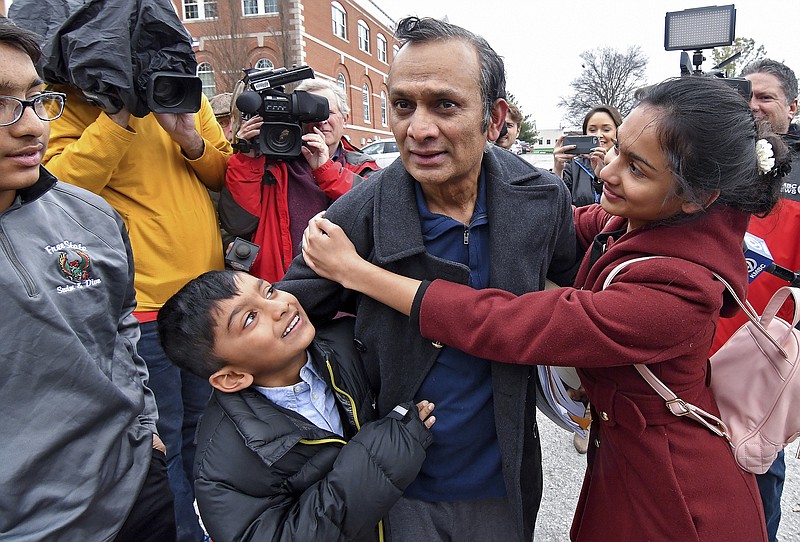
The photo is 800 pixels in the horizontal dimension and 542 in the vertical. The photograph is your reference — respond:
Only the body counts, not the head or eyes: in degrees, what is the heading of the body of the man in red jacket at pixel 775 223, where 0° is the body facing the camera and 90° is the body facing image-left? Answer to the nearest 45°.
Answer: approximately 45°

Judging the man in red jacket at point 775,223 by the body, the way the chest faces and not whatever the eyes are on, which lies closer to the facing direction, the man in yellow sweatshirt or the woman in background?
the man in yellow sweatshirt

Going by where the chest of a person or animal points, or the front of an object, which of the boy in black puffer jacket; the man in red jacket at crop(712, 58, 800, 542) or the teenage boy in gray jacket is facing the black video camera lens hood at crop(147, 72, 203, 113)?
the man in red jacket

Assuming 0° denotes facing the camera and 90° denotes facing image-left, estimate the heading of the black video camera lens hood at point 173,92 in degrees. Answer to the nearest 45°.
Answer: approximately 315°

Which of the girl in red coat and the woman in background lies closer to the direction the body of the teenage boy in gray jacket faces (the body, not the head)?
the girl in red coat

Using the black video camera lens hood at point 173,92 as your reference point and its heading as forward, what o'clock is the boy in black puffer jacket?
The boy in black puffer jacket is roughly at 1 o'clock from the black video camera lens hood.

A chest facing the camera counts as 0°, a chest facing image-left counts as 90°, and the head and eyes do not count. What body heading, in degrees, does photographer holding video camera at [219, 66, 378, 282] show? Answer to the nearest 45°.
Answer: approximately 0°

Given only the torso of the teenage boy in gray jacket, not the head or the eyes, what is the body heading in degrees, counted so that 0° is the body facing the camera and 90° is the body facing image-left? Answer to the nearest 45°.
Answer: approximately 0°

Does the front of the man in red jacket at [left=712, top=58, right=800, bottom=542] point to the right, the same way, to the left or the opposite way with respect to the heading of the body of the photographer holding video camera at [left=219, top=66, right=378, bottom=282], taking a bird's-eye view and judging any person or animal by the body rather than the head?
to the right

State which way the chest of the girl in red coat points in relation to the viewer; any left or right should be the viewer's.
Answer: facing to the left of the viewer

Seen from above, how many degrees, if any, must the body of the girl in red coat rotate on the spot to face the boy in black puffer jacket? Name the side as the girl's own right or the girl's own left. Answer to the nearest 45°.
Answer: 0° — they already face them

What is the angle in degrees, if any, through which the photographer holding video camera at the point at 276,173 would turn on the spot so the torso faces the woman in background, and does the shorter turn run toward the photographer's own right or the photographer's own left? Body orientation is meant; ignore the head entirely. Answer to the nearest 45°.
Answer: approximately 135° to the photographer's own left

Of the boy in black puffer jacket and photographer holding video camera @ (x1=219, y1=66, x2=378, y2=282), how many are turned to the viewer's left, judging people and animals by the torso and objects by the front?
0
